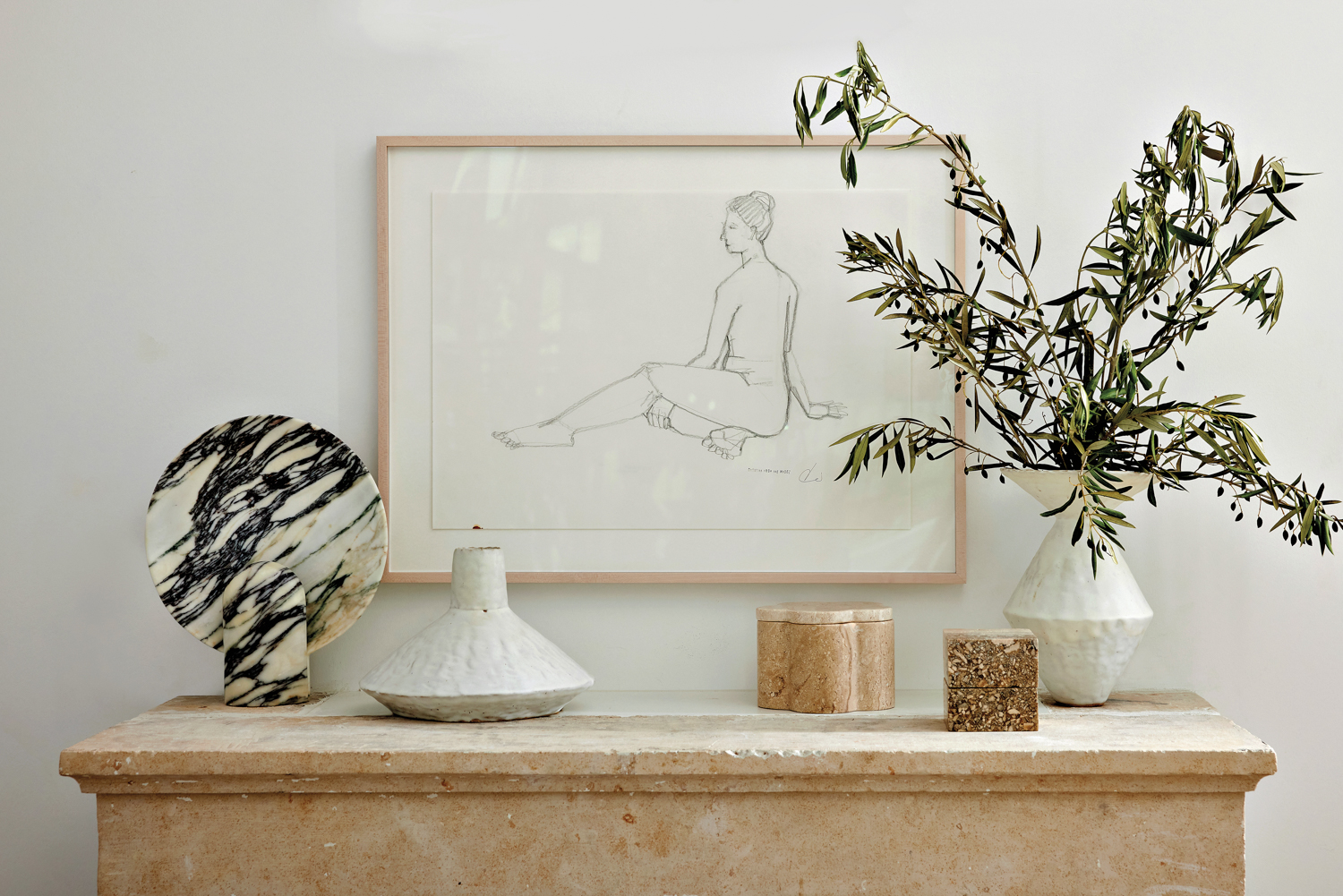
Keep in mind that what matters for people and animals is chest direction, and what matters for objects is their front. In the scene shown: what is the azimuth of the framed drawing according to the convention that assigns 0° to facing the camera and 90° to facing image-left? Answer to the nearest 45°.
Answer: approximately 0°

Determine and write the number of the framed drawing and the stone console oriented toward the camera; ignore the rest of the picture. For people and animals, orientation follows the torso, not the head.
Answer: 2
